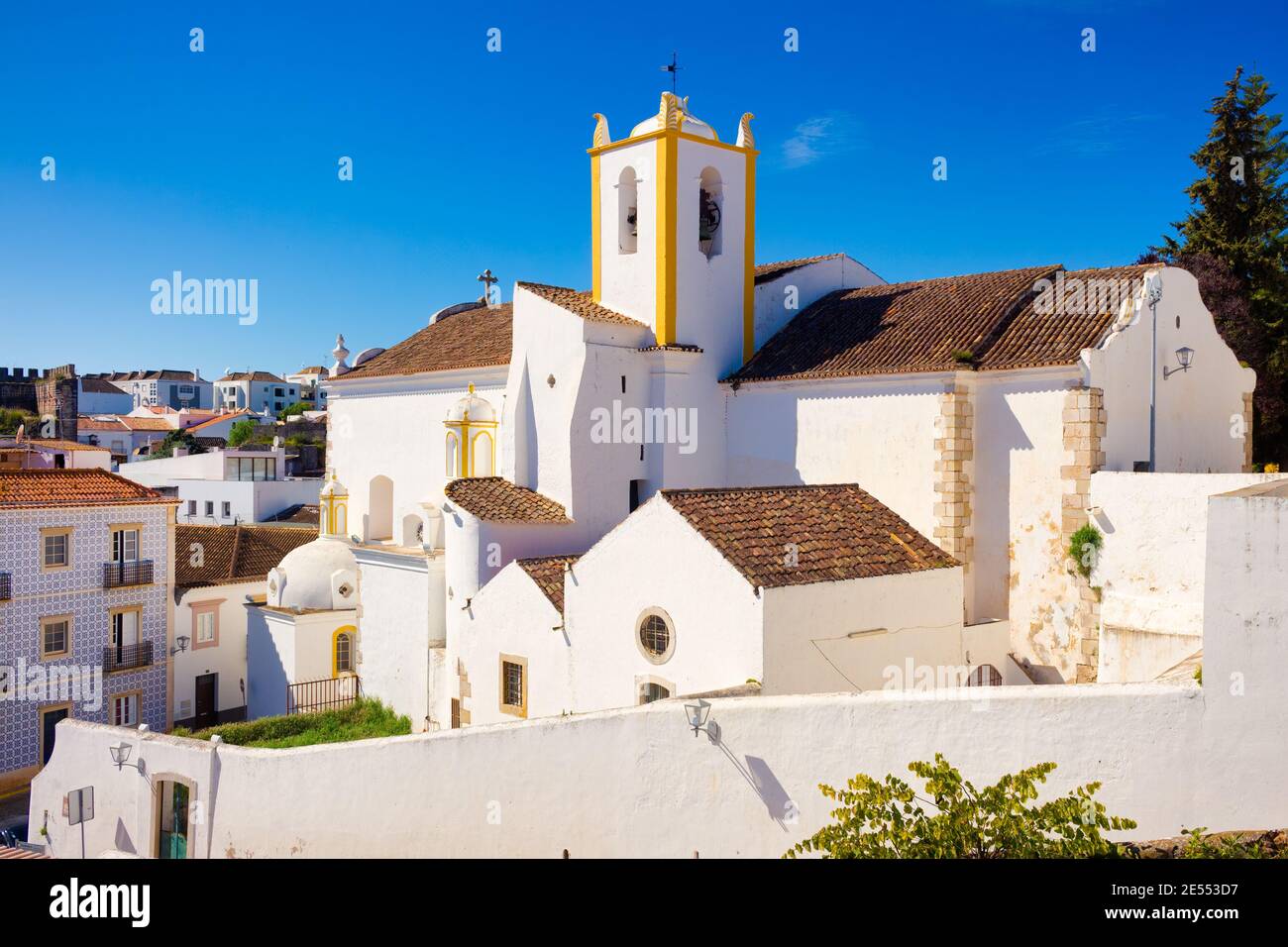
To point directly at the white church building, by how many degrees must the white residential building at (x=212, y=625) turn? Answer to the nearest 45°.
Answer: approximately 45° to its left

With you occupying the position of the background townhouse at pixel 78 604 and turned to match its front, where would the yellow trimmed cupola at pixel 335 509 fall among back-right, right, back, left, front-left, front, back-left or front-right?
front-left

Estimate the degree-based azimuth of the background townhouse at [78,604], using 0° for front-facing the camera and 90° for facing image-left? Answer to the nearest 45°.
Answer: approximately 315°

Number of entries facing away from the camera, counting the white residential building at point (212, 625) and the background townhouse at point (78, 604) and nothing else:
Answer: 0
